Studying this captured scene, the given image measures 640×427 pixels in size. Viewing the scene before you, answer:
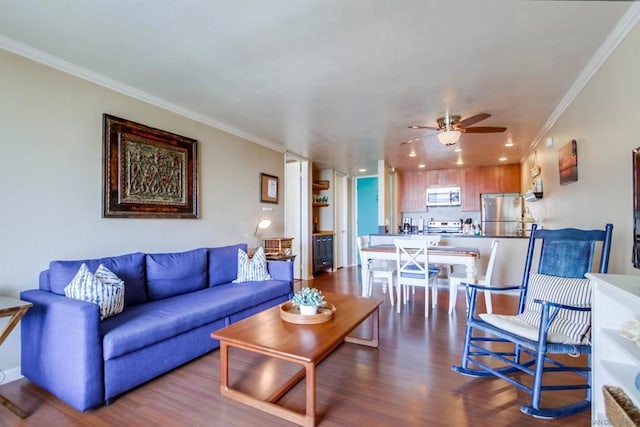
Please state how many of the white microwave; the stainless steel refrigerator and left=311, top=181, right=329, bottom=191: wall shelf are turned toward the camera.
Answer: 3

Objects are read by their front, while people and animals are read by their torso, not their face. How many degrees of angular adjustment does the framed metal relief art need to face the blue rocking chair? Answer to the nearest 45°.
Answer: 0° — it already faces it

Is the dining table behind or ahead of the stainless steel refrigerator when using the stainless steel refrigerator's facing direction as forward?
ahead

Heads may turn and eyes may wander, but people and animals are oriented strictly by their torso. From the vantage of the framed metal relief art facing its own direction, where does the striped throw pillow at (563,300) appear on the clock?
The striped throw pillow is roughly at 12 o'clock from the framed metal relief art.

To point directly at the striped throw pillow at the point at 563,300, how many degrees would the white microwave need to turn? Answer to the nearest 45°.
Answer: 0° — it already faces it

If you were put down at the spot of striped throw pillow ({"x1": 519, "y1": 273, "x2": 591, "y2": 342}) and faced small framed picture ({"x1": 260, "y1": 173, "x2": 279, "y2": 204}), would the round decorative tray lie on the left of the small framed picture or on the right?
left

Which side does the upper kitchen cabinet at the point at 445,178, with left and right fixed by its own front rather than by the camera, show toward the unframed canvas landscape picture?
front

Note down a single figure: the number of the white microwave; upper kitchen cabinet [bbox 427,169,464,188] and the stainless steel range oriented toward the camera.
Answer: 3

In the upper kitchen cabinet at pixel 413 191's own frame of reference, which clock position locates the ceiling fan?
The ceiling fan is roughly at 12 o'clock from the upper kitchen cabinet.

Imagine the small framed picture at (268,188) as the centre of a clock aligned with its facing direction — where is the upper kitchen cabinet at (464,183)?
The upper kitchen cabinet is roughly at 10 o'clock from the small framed picture.

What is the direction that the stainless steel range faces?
toward the camera

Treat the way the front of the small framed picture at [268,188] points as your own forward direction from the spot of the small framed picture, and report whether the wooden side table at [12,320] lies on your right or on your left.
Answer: on your right

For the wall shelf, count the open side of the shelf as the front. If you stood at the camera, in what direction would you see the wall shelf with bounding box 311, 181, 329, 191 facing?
facing the viewer

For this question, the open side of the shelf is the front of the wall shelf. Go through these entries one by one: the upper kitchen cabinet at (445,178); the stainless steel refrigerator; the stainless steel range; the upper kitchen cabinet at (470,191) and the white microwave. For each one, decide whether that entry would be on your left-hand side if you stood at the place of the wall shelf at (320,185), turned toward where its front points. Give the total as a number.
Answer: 5

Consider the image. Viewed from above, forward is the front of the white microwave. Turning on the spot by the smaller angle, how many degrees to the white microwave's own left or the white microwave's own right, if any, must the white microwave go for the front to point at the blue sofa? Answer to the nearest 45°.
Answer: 0° — it already faces it

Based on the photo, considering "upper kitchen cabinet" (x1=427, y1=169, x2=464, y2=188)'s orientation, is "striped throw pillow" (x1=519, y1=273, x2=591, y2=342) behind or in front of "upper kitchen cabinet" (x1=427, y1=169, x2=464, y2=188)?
in front

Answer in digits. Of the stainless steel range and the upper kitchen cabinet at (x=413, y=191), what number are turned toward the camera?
2

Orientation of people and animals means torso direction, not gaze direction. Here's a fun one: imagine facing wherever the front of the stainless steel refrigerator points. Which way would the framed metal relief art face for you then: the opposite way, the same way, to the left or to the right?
to the left

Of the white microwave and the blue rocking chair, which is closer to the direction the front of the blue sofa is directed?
the blue rocking chair
